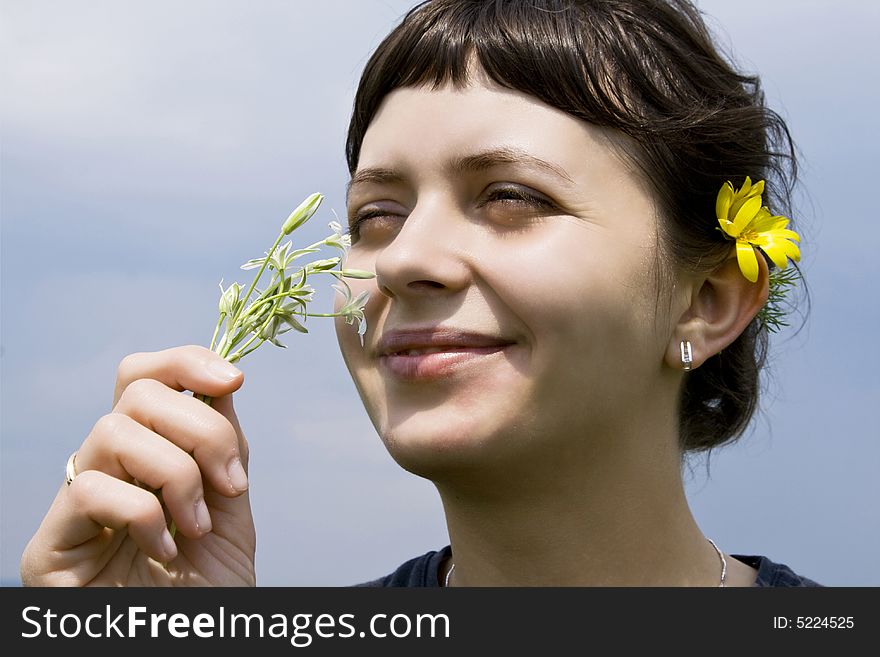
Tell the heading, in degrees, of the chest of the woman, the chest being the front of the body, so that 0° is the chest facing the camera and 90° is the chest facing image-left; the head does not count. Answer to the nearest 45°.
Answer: approximately 45°
